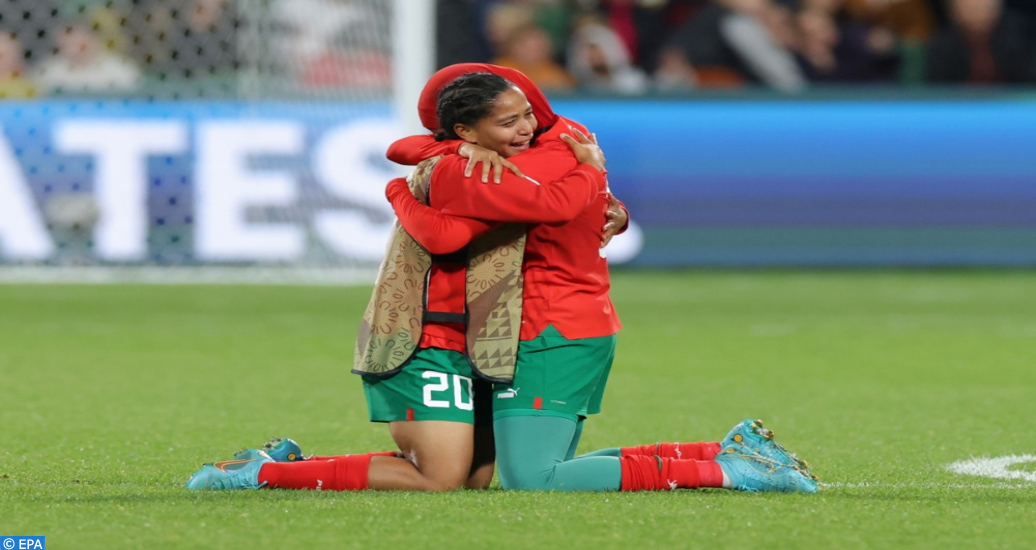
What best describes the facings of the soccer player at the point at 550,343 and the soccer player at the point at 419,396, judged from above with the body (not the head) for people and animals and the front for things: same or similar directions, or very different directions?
very different directions

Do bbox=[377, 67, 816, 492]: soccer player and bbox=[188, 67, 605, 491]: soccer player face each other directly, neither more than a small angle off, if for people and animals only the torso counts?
yes
